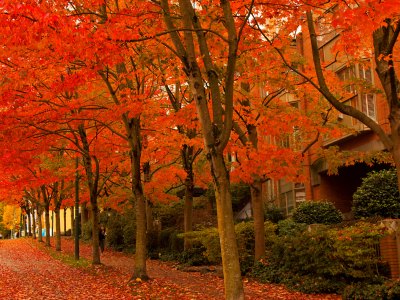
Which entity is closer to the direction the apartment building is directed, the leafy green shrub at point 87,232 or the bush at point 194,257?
the bush

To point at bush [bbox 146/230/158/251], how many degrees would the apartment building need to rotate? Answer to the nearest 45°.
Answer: approximately 45° to its right

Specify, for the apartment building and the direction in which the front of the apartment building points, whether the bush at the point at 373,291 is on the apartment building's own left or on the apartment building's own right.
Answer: on the apartment building's own left

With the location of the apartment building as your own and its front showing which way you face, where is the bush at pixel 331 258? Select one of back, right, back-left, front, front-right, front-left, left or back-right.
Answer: front-left

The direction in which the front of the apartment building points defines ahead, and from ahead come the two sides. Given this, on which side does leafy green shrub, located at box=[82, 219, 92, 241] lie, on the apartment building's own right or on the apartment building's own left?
on the apartment building's own right

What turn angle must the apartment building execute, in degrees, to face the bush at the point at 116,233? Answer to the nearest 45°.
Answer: approximately 45° to its right

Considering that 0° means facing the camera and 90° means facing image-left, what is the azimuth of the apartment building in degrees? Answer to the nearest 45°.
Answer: approximately 45°

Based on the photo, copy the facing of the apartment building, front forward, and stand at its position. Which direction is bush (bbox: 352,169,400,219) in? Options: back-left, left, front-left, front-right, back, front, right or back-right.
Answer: front-left
